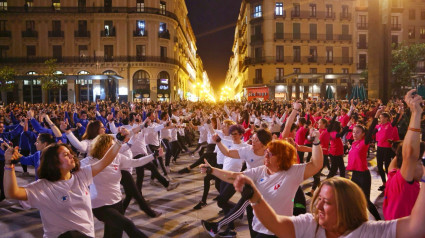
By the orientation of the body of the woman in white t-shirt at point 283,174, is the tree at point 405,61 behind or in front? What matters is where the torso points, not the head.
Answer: behind

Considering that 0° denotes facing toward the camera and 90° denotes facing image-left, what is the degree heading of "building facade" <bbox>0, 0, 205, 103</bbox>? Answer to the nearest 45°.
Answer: approximately 0°

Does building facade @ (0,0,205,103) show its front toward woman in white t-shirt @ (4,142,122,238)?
yes

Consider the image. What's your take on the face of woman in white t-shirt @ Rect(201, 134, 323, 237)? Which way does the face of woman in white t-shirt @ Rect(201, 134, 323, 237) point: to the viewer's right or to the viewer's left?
to the viewer's left

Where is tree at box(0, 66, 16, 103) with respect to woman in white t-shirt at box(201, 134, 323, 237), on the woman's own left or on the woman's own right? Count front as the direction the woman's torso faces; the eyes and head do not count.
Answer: on the woman's own right

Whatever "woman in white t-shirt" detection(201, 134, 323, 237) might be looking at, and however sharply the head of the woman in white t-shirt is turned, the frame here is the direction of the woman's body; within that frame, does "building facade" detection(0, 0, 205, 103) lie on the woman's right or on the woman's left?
on the woman's right

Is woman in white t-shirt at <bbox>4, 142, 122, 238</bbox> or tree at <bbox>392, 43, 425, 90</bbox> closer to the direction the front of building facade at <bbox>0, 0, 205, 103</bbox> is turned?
the woman in white t-shirt

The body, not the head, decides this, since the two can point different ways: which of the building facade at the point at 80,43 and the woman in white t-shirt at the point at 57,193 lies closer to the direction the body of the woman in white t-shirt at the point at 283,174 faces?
the woman in white t-shirt

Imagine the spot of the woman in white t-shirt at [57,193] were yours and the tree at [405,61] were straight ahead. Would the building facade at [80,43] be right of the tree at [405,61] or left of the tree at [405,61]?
left

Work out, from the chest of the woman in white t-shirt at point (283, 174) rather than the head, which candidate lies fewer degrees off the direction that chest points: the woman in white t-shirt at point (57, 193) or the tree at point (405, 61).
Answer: the woman in white t-shirt

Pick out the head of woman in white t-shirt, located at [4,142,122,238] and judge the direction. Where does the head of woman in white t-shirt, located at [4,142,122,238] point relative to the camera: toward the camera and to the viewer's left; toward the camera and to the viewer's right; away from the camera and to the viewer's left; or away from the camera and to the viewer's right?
toward the camera and to the viewer's right

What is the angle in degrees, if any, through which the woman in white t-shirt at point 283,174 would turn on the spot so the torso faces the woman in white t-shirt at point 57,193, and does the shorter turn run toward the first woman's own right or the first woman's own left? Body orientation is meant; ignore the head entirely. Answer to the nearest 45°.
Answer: approximately 45° to the first woman's own right

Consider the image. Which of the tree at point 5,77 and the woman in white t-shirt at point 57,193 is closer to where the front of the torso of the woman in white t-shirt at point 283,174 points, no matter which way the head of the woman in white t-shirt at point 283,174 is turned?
the woman in white t-shirt
